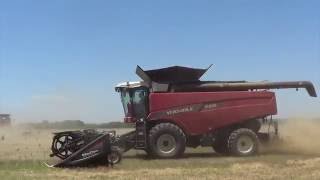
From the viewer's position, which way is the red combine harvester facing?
facing to the left of the viewer
